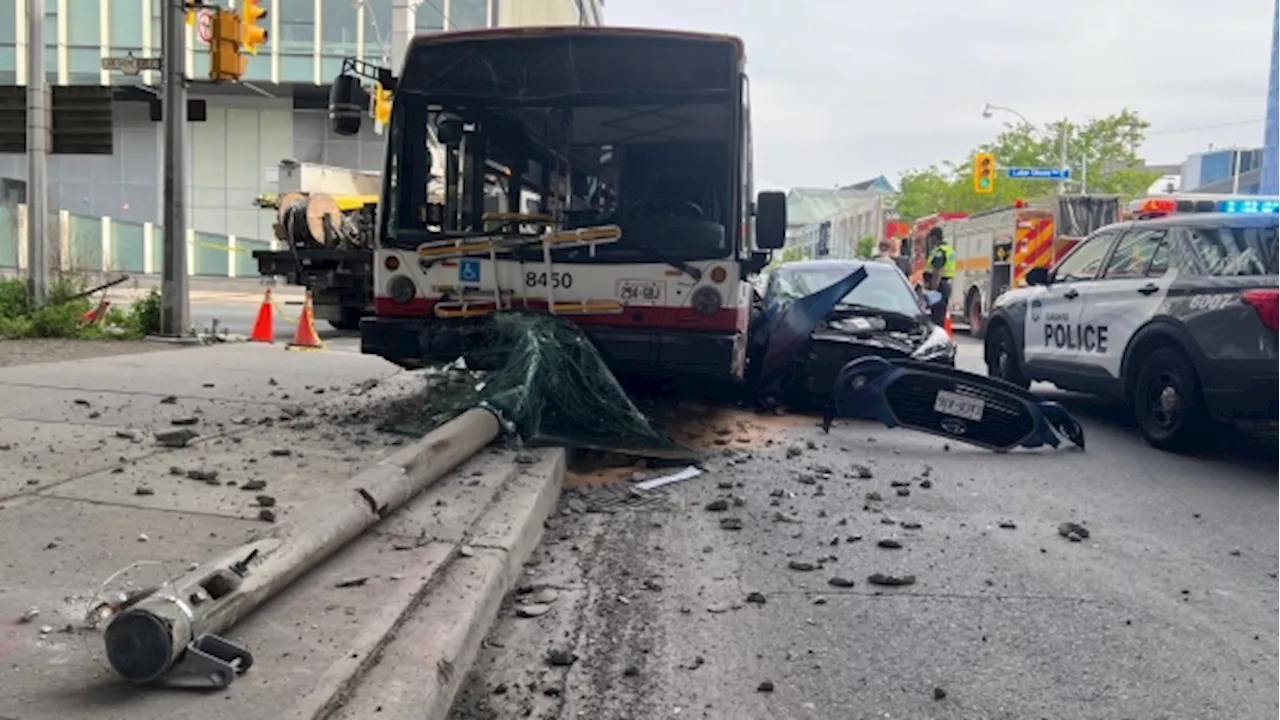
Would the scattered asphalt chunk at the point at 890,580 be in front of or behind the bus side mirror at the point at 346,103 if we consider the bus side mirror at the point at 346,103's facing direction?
behind

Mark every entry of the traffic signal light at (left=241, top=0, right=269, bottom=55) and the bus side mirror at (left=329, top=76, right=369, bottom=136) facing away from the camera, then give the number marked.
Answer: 1

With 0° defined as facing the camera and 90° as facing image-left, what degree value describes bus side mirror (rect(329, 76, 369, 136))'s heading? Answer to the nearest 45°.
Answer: approximately 180°

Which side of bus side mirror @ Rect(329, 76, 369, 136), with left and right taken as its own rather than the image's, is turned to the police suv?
right

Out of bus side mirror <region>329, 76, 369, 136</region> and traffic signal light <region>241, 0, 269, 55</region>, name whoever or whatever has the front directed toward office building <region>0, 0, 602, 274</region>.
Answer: the bus side mirror

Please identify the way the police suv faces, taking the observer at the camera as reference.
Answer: facing away from the viewer and to the left of the viewer

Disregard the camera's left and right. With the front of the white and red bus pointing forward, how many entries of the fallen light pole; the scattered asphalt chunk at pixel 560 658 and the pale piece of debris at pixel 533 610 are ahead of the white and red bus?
3

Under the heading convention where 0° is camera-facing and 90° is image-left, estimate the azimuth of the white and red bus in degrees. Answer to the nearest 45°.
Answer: approximately 0°

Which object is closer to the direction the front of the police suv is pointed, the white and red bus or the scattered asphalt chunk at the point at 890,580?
the white and red bus
